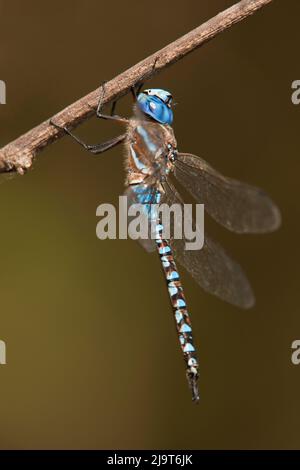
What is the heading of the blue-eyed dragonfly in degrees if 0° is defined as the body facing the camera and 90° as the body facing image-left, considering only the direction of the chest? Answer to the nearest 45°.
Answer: approximately 90°
